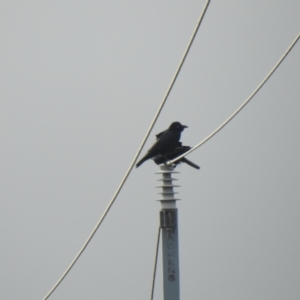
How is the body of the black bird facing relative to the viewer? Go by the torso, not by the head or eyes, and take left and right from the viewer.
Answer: facing to the right of the viewer
